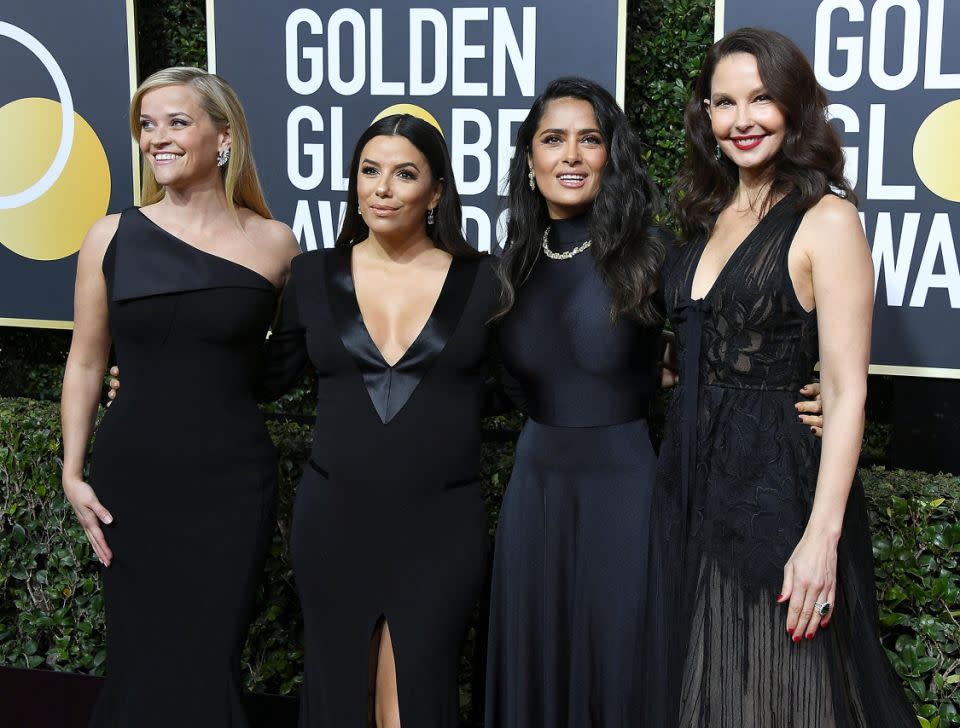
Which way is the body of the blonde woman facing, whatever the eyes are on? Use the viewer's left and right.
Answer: facing the viewer

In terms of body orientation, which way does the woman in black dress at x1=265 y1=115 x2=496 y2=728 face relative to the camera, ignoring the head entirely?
toward the camera

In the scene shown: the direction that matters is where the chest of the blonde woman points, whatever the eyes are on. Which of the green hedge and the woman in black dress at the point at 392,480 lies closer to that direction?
the woman in black dress

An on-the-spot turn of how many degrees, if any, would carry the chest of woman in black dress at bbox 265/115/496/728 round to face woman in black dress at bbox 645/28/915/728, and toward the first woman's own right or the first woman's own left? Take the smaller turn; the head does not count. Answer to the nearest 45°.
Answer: approximately 45° to the first woman's own left

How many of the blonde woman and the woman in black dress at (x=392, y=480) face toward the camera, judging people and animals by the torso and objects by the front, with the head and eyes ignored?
2

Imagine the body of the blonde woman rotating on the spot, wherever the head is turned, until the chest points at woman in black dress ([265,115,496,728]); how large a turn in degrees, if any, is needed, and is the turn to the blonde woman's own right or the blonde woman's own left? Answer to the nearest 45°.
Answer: approximately 45° to the blonde woman's own left

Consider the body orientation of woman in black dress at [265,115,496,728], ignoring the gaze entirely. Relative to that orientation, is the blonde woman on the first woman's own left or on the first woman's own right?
on the first woman's own right

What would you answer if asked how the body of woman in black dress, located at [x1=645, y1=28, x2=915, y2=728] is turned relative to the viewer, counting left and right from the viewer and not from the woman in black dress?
facing the viewer and to the left of the viewer
